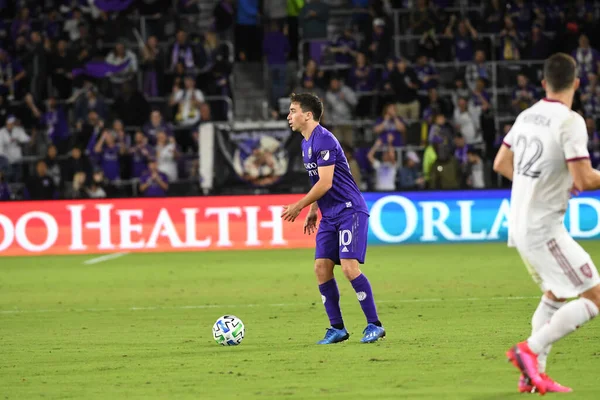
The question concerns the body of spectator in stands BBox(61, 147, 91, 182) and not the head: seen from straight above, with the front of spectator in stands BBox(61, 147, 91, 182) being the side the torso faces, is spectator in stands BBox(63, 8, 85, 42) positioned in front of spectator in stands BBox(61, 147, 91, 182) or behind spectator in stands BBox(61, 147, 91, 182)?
behind

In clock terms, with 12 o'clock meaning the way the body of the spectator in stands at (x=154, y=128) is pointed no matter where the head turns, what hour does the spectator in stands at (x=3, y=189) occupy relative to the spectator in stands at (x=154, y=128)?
the spectator in stands at (x=3, y=189) is roughly at 3 o'clock from the spectator in stands at (x=154, y=128).

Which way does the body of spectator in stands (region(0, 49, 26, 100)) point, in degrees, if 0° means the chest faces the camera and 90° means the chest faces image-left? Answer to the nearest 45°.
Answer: approximately 0°

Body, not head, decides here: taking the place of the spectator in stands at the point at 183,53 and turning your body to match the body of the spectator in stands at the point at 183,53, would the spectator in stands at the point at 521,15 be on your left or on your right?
on your left

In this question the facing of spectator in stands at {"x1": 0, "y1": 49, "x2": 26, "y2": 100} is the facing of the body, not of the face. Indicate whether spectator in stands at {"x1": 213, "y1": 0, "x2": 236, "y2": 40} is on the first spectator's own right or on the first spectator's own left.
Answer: on the first spectator's own left
